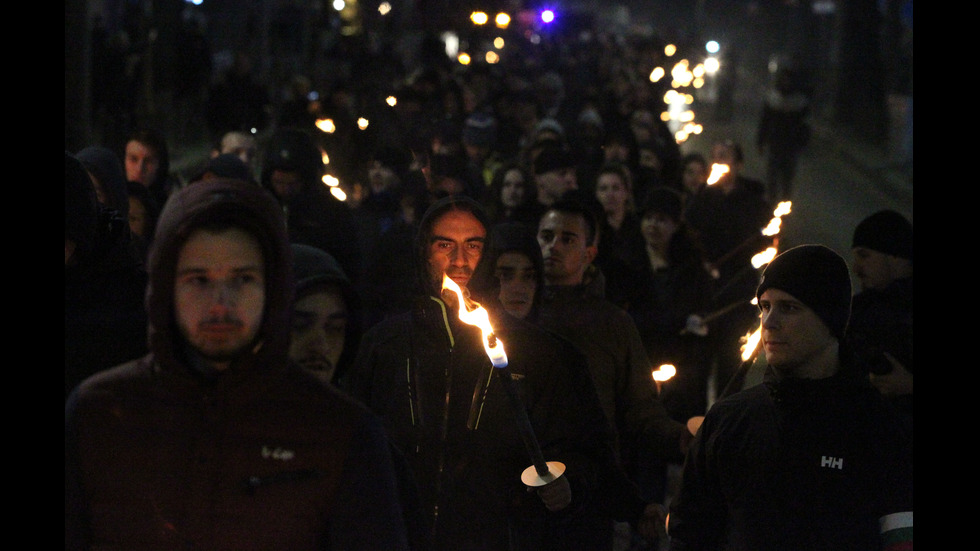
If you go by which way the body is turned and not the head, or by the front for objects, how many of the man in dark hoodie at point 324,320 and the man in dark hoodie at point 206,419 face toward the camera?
2

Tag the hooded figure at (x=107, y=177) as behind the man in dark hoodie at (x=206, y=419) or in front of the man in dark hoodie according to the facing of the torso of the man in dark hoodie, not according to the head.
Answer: behind

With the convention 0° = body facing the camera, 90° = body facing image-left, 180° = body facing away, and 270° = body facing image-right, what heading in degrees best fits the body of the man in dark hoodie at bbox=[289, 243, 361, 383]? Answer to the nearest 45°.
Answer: approximately 0°

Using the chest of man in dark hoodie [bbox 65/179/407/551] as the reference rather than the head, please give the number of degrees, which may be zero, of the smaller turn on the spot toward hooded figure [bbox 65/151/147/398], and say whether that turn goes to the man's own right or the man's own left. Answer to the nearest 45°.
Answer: approximately 180°

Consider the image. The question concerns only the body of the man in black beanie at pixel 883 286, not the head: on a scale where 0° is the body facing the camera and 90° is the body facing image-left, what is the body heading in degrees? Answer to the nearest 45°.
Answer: approximately 45°
